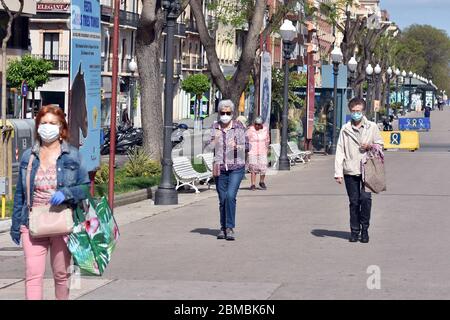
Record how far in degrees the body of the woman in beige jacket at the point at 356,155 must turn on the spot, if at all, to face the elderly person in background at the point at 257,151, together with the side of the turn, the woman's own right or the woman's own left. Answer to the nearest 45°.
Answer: approximately 180°

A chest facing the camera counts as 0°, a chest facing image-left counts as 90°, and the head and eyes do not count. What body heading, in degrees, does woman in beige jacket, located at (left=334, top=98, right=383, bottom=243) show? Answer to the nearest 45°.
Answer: approximately 0°

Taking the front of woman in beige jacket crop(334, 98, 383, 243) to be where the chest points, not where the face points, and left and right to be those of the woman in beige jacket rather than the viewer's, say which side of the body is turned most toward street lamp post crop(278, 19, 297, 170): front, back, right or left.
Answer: back

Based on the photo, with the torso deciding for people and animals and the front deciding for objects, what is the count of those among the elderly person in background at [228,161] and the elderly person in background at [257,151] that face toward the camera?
2
